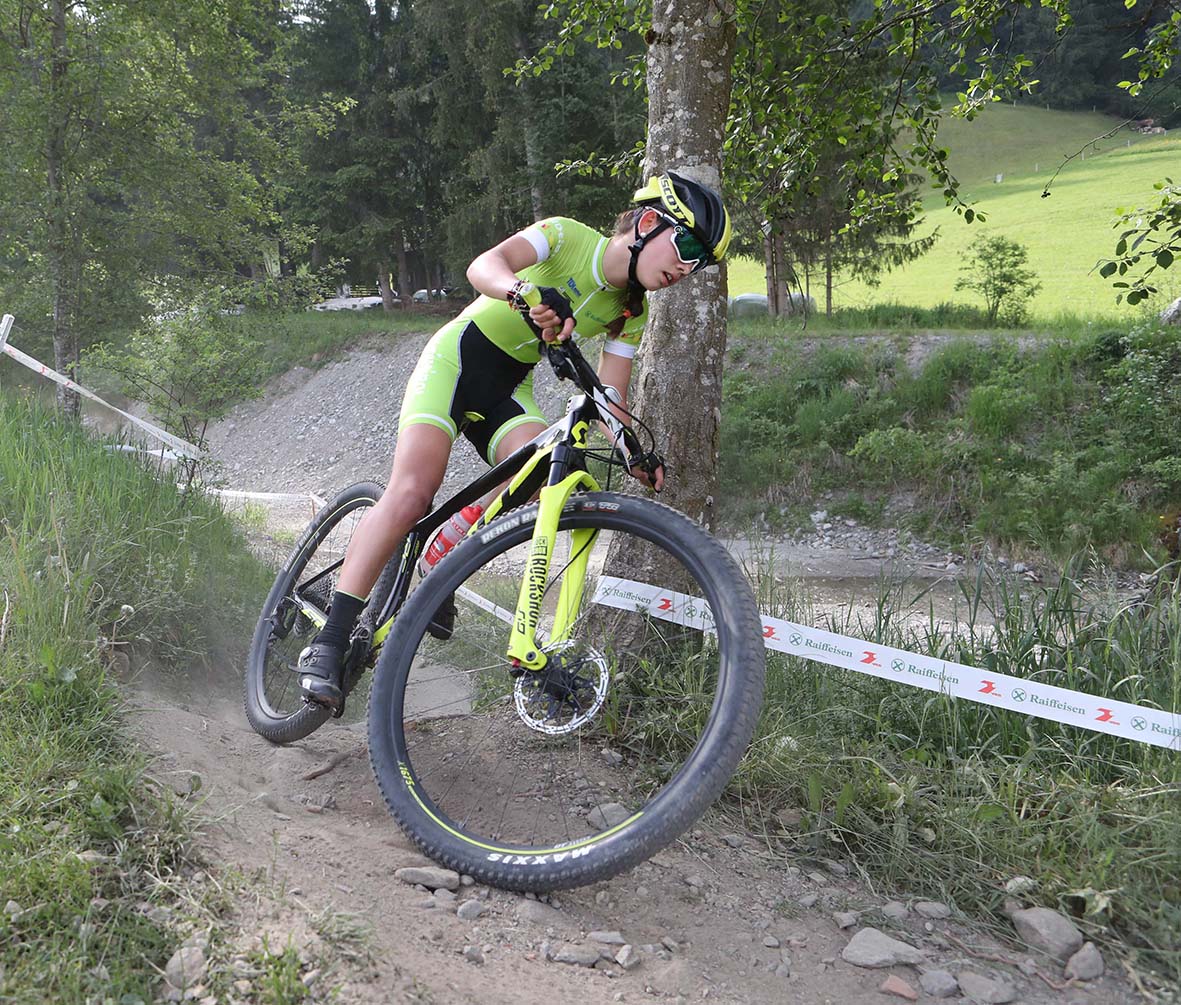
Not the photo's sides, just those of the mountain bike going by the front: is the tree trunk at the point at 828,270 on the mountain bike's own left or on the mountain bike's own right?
on the mountain bike's own left

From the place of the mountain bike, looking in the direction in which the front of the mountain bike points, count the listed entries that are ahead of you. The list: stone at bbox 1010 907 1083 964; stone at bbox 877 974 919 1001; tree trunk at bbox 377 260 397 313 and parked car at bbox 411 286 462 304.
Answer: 2

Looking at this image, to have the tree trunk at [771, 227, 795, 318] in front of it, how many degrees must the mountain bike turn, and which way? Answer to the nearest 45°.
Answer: approximately 135° to its left

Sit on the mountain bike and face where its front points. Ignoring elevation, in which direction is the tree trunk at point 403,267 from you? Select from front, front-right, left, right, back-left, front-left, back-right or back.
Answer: back-left

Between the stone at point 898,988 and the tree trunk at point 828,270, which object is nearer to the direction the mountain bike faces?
the stone

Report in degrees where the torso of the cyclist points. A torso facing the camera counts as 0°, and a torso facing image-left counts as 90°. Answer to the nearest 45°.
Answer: approximately 315°

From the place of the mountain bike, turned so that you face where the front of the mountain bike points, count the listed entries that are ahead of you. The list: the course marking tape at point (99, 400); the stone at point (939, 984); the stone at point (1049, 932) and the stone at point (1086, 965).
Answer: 3

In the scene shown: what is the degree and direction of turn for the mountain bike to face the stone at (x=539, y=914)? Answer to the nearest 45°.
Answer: approximately 45° to its right

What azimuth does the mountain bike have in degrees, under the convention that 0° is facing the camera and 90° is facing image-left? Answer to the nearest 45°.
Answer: approximately 315°
